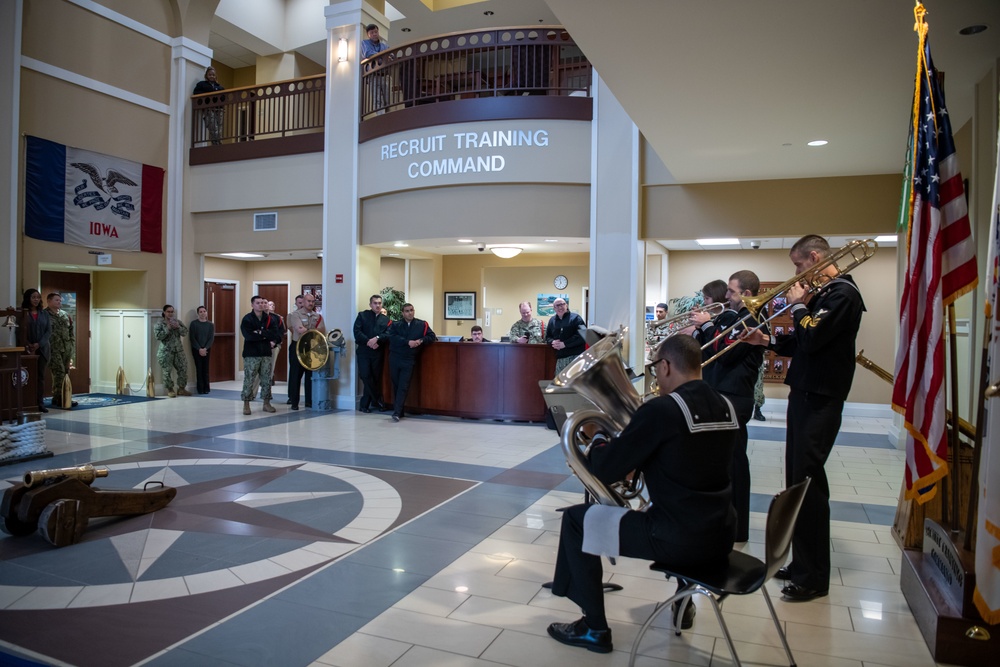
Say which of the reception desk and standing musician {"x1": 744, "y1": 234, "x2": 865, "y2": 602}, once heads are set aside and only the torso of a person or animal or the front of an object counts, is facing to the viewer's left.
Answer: the standing musician

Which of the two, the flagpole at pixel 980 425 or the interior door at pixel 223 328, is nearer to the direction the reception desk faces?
the flagpole

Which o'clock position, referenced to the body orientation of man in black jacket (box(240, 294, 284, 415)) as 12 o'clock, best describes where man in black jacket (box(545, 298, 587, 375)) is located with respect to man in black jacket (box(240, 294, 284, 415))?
man in black jacket (box(545, 298, 587, 375)) is roughly at 10 o'clock from man in black jacket (box(240, 294, 284, 415)).

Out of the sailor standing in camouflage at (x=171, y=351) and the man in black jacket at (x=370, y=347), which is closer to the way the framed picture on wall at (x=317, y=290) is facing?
the man in black jacket

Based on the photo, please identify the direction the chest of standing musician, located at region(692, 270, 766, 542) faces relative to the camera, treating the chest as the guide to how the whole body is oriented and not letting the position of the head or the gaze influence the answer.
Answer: to the viewer's left

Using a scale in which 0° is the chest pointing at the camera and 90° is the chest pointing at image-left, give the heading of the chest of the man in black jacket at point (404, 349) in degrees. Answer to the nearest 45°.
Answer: approximately 0°

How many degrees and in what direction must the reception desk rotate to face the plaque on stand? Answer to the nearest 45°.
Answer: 0° — it already faces it

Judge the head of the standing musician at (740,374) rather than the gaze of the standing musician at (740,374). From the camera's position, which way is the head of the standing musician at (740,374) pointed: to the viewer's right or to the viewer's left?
to the viewer's left
